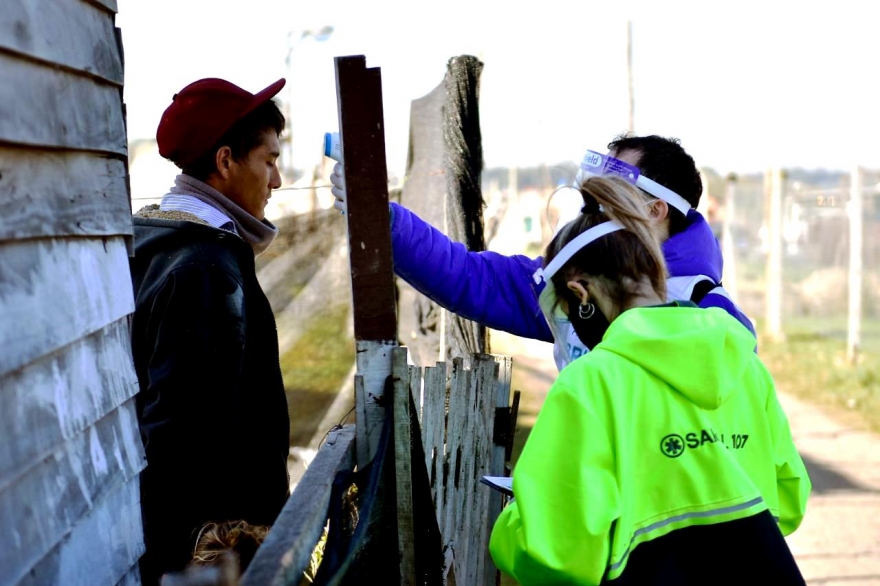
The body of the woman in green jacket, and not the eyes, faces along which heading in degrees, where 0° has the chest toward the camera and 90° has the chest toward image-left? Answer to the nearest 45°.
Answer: approximately 135°

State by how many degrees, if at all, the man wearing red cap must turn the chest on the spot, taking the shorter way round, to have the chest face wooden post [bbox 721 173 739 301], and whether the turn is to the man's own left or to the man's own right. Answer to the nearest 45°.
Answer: approximately 45° to the man's own left

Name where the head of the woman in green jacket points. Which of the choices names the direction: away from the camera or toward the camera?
away from the camera

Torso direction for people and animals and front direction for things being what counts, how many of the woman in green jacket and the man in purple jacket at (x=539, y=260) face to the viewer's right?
0

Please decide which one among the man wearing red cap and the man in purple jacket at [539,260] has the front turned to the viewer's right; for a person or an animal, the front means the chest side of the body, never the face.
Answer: the man wearing red cap

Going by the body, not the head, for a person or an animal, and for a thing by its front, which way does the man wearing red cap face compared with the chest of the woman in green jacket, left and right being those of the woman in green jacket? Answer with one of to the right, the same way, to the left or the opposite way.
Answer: to the right

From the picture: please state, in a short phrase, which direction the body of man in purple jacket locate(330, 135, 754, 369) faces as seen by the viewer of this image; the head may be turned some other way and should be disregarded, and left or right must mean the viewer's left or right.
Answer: facing to the left of the viewer

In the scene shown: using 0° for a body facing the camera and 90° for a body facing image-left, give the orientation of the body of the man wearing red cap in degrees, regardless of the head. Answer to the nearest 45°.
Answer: approximately 270°

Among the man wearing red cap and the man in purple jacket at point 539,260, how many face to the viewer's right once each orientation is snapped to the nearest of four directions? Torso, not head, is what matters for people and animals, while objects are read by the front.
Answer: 1

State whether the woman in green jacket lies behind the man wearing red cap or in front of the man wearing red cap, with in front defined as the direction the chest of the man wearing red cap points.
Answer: in front

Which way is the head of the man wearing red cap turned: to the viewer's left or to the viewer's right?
to the viewer's right
